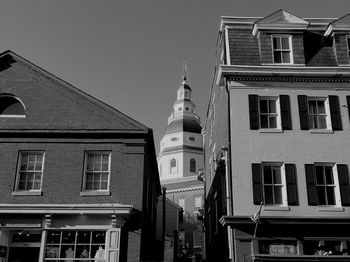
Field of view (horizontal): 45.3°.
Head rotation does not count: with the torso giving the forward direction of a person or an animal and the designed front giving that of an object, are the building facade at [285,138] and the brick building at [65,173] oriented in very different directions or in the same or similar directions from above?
same or similar directions

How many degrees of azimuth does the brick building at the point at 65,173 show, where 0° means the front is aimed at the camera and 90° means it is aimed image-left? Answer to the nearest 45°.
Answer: approximately 0°

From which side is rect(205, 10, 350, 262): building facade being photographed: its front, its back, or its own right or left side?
front

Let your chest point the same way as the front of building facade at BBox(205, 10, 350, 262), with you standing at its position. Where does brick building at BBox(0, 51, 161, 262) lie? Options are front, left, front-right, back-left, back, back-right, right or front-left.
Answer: right

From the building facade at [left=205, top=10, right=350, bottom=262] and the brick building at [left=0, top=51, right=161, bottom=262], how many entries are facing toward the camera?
2

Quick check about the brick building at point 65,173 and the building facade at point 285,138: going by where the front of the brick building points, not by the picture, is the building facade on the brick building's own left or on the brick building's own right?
on the brick building's own left
